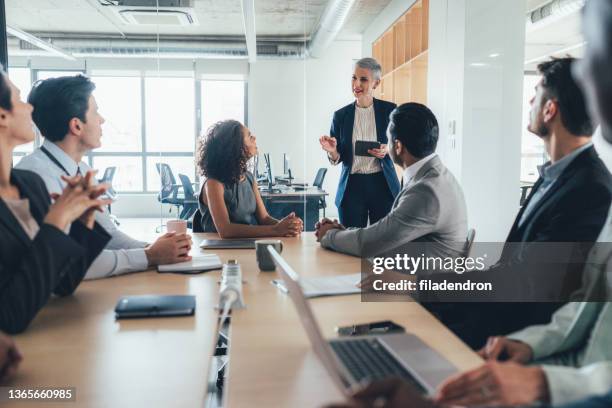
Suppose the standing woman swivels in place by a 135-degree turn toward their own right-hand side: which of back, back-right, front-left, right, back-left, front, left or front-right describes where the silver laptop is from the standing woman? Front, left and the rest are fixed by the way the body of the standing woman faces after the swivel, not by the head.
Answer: back-left

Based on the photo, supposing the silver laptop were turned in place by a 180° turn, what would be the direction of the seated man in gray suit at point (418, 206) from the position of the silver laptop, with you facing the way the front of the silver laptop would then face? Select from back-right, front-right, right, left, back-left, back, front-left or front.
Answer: right

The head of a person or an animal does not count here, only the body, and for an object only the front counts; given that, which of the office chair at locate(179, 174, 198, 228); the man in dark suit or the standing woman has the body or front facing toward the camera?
the standing woman

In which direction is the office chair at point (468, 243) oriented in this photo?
to the viewer's left

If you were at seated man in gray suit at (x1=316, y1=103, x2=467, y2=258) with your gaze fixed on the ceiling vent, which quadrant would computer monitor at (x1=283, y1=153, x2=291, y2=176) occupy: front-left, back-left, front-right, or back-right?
front-right

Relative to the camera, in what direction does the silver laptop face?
facing to the right of the viewer

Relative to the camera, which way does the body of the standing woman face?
toward the camera

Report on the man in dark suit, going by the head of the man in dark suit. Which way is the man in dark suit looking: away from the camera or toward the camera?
away from the camera

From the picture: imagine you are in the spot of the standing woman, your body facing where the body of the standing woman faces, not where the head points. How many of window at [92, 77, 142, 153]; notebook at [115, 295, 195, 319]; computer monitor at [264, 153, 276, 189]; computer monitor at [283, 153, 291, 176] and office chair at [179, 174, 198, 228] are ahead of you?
1

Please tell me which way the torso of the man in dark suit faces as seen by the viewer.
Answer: to the viewer's left

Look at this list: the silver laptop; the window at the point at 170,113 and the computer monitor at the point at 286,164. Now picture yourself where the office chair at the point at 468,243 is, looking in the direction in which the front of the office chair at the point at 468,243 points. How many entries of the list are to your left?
1

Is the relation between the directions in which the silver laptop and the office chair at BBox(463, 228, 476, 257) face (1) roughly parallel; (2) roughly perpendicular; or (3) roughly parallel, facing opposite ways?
roughly parallel, facing opposite ways
